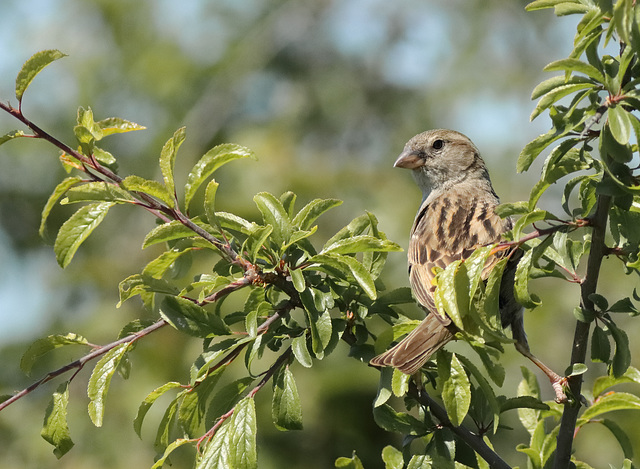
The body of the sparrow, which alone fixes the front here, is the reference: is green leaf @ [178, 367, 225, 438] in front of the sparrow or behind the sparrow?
behind

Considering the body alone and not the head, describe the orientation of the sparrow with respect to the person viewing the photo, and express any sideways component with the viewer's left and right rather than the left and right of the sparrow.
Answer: facing away from the viewer and to the right of the viewer

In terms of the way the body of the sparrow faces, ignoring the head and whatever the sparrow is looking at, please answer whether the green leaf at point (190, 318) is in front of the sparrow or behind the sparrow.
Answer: behind
